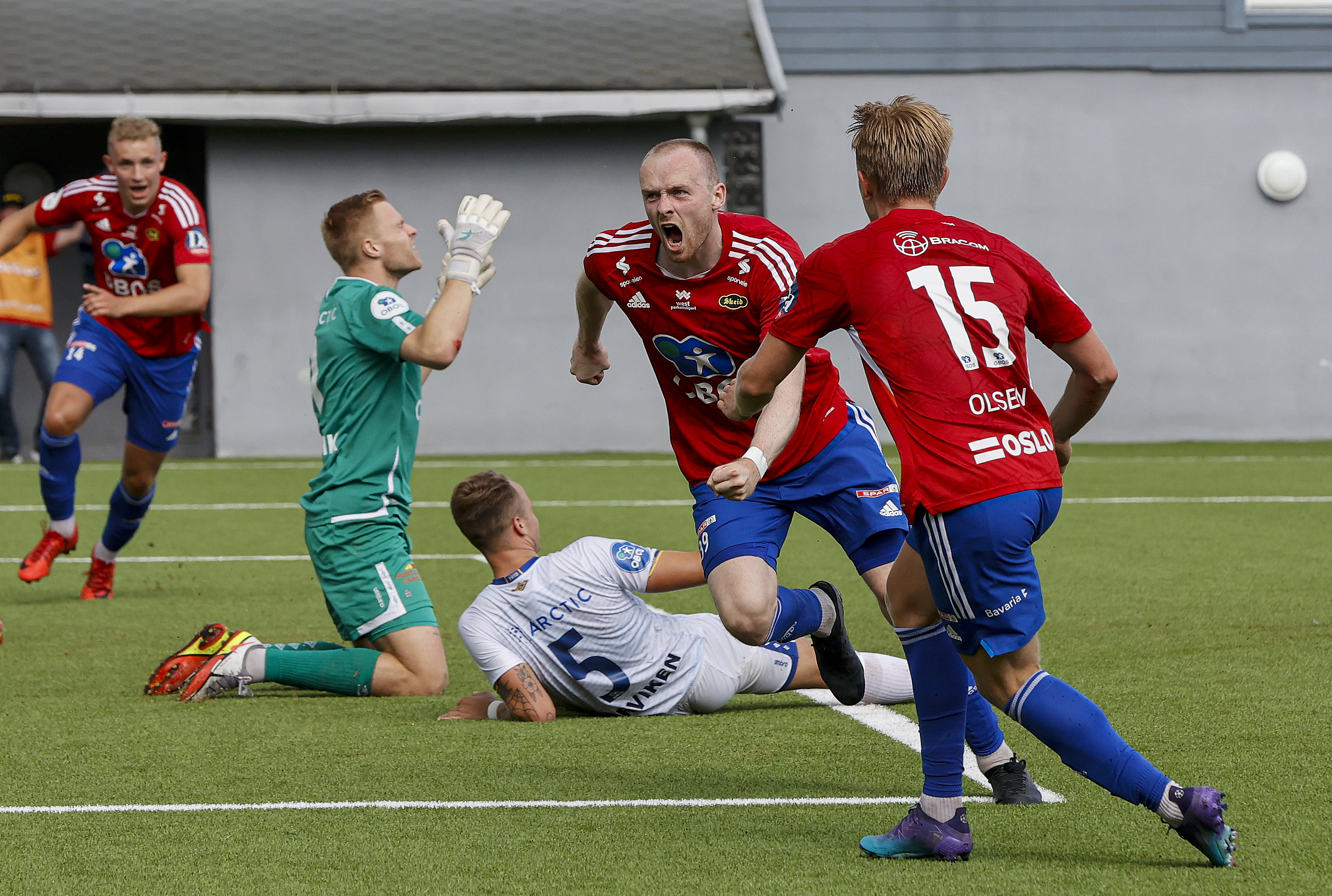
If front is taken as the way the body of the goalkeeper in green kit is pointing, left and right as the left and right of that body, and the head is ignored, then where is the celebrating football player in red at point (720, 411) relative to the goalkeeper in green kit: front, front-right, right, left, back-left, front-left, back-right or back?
front-right

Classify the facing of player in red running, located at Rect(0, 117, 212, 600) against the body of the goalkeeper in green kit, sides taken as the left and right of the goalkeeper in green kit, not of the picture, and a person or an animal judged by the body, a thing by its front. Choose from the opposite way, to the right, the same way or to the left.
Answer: to the right

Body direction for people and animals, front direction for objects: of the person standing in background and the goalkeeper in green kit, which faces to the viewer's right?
the goalkeeper in green kit

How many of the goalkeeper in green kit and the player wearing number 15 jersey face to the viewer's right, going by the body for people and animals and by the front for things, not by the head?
1

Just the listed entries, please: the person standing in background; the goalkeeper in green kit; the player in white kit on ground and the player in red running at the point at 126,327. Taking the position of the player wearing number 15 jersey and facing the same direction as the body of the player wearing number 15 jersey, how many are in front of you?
4

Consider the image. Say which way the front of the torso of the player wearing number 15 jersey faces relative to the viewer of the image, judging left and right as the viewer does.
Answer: facing away from the viewer and to the left of the viewer

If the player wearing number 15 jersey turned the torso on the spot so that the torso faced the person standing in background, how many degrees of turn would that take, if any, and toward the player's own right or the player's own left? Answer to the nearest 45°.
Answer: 0° — they already face them

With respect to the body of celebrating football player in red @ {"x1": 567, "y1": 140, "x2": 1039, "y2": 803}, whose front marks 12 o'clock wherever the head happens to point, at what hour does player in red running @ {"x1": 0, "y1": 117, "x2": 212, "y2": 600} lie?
The player in red running is roughly at 3 o'clock from the celebrating football player in red.

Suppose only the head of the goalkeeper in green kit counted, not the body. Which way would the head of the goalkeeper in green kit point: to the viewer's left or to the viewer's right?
to the viewer's right

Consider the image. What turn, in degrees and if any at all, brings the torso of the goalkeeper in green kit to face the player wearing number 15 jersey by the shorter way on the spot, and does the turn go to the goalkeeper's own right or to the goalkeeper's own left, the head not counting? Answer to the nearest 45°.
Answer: approximately 45° to the goalkeeper's own right
